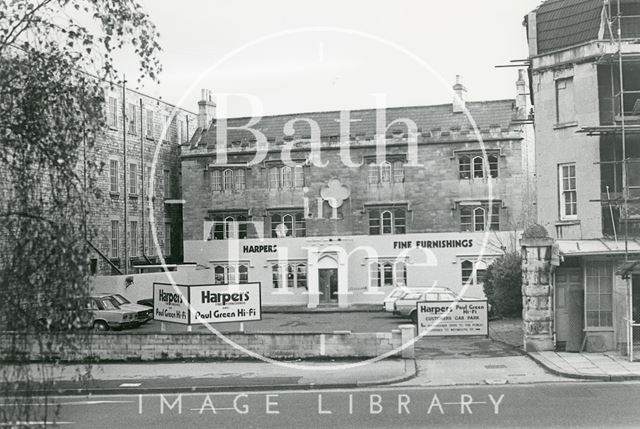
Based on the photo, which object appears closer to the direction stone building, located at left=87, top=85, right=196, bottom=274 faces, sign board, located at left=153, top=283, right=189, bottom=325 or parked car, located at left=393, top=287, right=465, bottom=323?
the parked car

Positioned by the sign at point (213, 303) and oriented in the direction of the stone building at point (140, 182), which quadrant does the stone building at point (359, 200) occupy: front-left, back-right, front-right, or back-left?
front-right

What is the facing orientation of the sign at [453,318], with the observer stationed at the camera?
facing the viewer

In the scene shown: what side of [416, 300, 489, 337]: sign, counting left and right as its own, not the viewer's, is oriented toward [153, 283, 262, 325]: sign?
right

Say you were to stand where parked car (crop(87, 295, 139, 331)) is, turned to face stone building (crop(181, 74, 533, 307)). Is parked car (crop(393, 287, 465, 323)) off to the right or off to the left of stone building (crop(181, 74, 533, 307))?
right

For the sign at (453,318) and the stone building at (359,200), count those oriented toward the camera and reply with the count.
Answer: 2

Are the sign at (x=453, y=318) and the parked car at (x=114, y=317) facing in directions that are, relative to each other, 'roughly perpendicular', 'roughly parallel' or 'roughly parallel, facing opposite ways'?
roughly perpendicular

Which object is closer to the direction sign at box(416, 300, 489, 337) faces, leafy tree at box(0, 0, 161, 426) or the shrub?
the leafy tree

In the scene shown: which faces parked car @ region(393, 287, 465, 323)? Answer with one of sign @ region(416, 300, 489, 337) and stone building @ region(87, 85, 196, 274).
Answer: the stone building

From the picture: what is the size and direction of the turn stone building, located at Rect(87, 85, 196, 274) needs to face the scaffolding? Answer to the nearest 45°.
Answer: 0° — it already faces it

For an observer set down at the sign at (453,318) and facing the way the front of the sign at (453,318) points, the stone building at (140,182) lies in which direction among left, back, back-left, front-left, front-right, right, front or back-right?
back-right

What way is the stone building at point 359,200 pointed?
toward the camera

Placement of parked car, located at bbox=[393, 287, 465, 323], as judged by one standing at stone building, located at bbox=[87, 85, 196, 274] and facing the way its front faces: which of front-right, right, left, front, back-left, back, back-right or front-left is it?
front

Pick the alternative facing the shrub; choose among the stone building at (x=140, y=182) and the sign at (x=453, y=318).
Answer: the stone building

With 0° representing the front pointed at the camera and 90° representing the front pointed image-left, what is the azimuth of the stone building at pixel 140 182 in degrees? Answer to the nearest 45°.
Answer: approximately 315°
